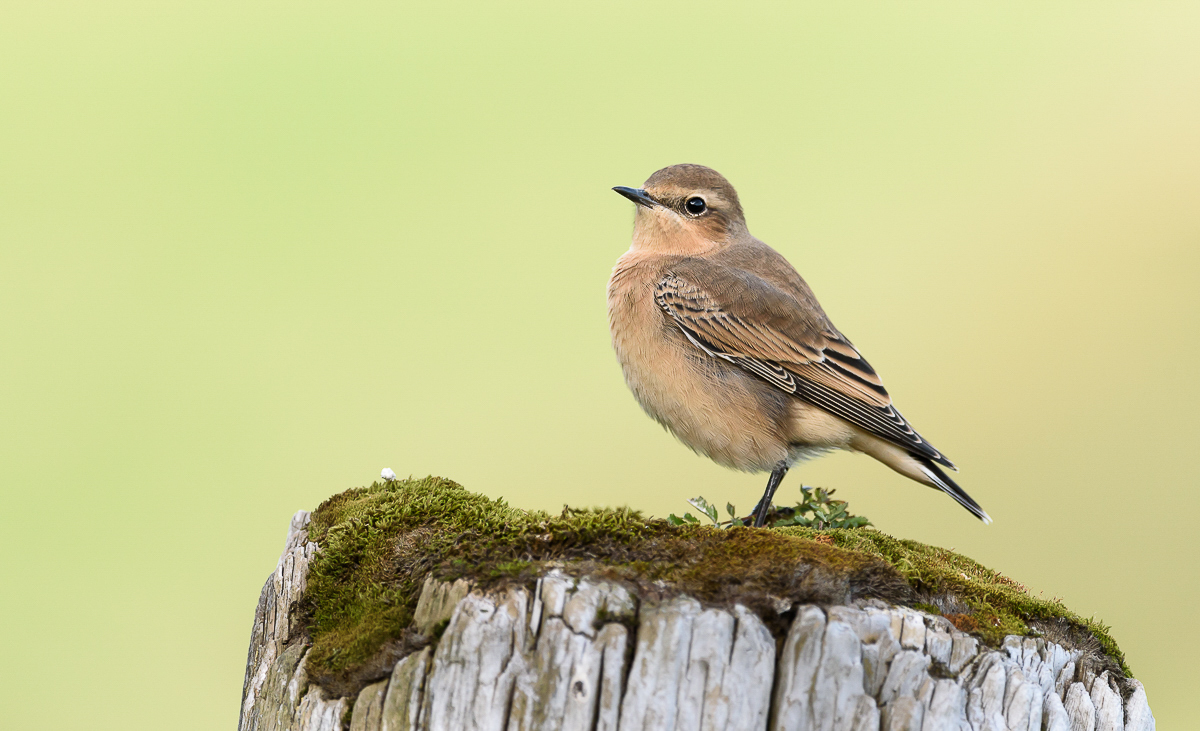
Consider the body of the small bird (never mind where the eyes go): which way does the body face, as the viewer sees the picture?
to the viewer's left
